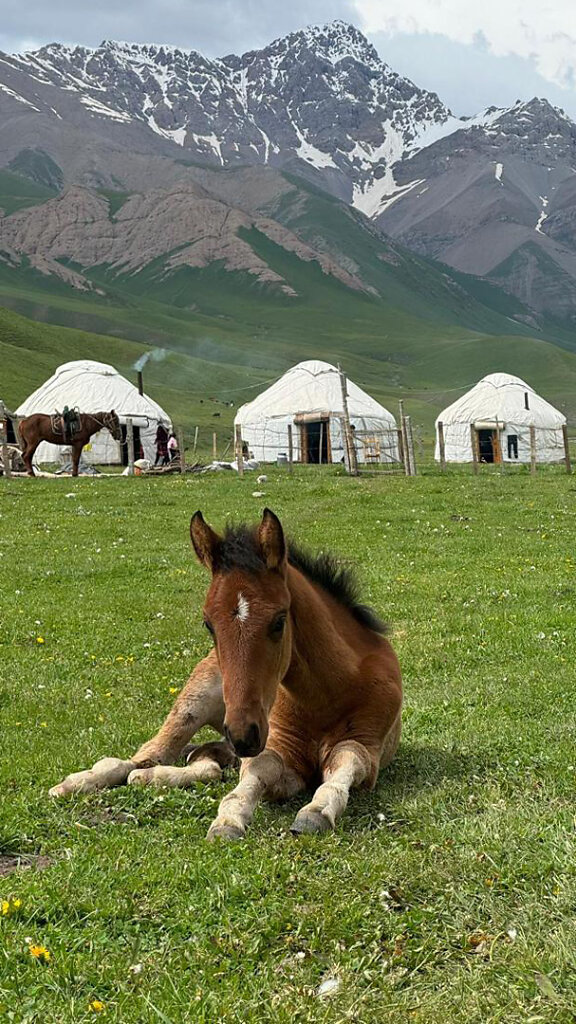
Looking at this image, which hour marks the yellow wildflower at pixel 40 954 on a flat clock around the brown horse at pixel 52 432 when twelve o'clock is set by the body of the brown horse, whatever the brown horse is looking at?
The yellow wildflower is roughly at 3 o'clock from the brown horse.

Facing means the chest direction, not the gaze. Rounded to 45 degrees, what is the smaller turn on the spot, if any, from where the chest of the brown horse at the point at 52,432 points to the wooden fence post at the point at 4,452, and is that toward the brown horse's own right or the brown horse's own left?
approximately 135° to the brown horse's own right

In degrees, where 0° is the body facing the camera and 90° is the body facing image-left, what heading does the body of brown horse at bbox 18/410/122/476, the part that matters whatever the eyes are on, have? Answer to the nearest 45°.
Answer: approximately 270°

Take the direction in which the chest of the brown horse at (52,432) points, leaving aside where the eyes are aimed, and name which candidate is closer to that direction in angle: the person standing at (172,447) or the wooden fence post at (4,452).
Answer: the person standing

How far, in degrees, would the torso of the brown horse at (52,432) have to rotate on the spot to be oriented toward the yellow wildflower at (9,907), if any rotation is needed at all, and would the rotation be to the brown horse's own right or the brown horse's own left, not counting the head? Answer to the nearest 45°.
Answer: approximately 90° to the brown horse's own right

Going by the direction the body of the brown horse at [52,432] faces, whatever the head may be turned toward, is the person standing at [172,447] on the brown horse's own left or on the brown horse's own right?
on the brown horse's own left

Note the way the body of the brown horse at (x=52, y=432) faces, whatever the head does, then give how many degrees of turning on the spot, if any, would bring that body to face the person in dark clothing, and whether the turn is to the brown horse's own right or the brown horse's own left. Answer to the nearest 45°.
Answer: approximately 45° to the brown horse's own left

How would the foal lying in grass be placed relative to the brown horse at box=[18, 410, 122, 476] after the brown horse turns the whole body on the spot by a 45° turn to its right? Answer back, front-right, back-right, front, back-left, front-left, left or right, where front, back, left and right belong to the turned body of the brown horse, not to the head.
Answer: front-right
